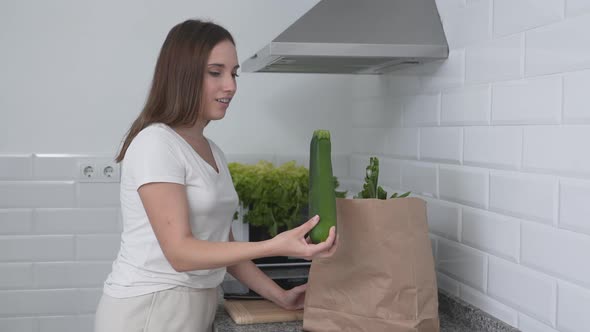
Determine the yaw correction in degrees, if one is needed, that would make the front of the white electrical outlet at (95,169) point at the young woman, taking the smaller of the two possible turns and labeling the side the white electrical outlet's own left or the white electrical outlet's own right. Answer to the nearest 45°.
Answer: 0° — it already faces them

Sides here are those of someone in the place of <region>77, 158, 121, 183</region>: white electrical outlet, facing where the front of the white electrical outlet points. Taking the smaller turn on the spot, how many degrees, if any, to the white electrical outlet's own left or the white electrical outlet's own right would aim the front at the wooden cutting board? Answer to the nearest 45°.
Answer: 0° — it already faces it

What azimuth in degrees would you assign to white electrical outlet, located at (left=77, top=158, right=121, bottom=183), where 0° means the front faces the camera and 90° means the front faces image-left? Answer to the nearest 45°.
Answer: approximately 0°

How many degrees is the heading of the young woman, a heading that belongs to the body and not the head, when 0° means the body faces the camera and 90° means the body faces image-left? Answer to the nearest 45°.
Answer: approximately 315°

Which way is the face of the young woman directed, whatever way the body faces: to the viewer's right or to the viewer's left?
to the viewer's right
